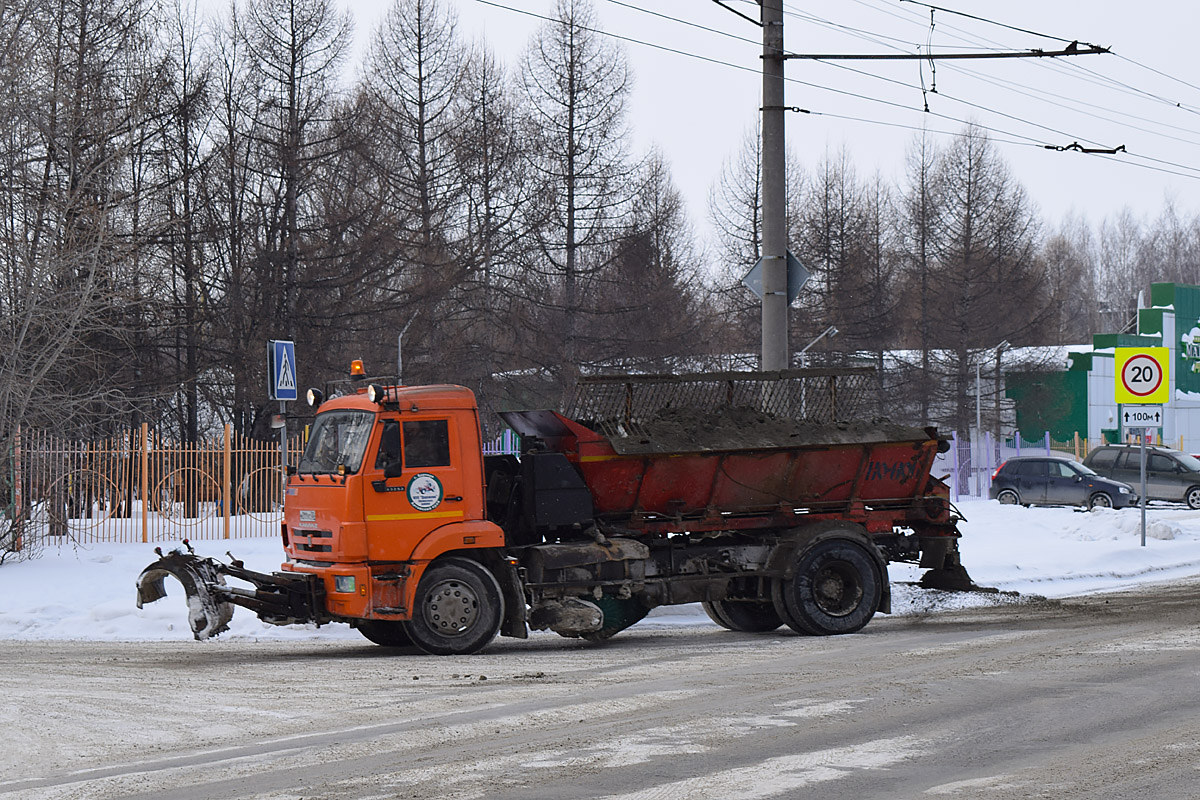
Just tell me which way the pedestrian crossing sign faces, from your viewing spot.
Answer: facing the viewer and to the right of the viewer

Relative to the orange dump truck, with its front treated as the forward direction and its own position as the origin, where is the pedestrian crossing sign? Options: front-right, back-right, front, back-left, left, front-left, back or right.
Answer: right

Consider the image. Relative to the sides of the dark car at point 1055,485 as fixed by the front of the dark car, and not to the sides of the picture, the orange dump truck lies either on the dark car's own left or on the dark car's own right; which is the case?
on the dark car's own right

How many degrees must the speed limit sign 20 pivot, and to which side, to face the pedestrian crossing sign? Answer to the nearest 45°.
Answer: approximately 45° to its right

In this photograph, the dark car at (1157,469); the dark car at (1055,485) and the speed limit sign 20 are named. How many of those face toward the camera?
1

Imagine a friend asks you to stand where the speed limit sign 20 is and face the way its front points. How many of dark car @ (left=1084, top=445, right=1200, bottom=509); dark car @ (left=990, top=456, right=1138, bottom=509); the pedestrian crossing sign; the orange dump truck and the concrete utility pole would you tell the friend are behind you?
2

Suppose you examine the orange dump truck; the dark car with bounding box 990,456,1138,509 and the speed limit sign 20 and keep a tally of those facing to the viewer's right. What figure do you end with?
1

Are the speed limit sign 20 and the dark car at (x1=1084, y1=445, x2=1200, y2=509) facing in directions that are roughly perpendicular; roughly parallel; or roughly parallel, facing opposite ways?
roughly perpendicular

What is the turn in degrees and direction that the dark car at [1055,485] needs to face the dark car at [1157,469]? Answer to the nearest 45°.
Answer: approximately 45° to its left

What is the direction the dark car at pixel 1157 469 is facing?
to the viewer's right

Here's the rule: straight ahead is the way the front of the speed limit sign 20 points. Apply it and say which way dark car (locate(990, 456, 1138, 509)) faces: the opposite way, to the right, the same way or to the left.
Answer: to the left

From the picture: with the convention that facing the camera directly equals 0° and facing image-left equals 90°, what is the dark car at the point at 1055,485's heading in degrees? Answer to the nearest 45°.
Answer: approximately 270°

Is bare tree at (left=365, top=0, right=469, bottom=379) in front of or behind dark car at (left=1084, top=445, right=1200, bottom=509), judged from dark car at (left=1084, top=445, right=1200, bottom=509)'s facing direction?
behind

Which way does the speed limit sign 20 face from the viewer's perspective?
toward the camera

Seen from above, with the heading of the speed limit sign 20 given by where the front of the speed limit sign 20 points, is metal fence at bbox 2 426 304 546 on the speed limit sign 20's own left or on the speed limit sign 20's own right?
on the speed limit sign 20's own right

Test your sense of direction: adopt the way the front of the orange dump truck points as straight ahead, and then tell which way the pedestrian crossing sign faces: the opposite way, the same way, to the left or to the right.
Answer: to the left

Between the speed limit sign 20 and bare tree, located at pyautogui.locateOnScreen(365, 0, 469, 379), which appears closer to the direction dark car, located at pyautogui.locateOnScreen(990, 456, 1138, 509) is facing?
the speed limit sign 20
